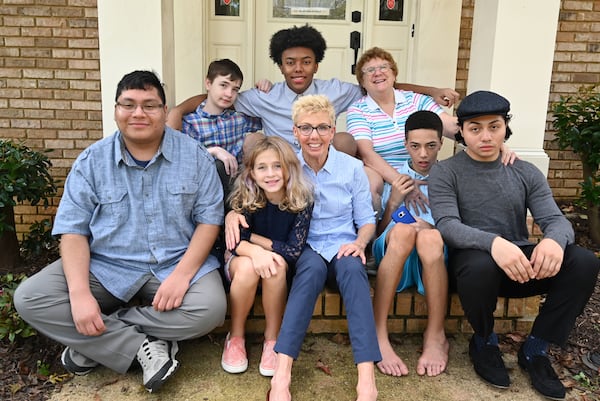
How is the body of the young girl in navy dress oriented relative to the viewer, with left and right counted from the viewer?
facing the viewer

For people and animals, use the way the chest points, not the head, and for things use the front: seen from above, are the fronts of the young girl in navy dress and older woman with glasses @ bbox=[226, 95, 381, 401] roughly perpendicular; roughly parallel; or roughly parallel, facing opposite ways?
roughly parallel

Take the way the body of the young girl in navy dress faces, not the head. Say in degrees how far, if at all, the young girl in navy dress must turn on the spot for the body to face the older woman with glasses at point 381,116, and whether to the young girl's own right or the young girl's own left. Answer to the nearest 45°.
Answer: approximately 135° to the young girl's own left

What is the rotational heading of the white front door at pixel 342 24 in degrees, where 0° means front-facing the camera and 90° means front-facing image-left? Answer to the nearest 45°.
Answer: approximately 0°

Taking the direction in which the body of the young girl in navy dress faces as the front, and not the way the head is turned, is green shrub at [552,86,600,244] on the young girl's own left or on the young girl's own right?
on the young girl's own left

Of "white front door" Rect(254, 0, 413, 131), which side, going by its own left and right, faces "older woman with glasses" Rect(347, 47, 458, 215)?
front

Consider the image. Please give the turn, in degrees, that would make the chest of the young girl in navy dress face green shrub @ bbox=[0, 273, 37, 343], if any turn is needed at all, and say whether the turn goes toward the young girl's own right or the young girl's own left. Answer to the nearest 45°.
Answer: approximately 90° to the young girl's own right

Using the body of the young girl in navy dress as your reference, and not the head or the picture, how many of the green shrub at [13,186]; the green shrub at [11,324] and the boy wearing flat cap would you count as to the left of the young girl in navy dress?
1

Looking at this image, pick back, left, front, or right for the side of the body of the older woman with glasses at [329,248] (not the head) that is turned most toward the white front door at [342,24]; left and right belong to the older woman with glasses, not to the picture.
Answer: back

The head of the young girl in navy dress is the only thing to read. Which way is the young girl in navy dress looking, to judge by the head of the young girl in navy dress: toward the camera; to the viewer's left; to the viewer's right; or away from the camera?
toward the camera

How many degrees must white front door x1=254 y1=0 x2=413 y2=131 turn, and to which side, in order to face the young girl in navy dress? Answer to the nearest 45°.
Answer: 0° — it already faces them

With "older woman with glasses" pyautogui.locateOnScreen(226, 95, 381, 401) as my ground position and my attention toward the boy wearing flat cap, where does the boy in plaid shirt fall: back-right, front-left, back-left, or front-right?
back-left

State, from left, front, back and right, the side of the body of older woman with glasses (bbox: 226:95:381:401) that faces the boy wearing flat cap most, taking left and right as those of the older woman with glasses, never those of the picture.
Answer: left

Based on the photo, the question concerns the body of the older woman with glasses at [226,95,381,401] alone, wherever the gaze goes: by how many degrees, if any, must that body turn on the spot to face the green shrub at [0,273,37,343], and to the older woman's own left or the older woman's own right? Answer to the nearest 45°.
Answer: approximately 90° to the older woman's own right

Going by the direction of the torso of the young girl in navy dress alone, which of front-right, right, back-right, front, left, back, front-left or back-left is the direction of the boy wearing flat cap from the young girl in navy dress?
left

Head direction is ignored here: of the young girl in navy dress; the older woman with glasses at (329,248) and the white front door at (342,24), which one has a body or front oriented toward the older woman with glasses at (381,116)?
the white front door

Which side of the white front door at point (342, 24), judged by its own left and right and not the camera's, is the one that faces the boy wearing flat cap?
front

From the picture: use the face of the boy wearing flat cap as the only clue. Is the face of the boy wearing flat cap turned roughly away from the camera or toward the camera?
toward the camera
